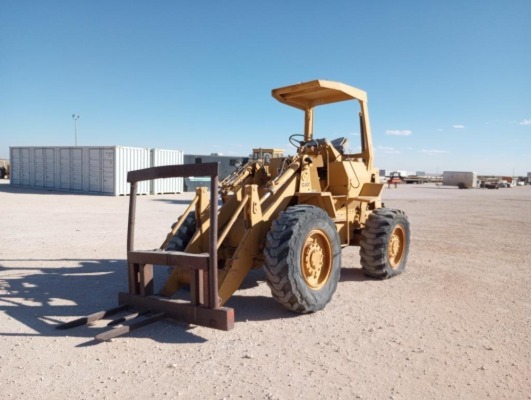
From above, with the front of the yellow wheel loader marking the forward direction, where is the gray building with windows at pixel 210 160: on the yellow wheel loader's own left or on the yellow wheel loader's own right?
on the yellow wheel loader's own right

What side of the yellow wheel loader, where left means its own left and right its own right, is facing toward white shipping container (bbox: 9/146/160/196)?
right

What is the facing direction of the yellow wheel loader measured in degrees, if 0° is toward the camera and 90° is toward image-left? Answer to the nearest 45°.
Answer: approximately 45°

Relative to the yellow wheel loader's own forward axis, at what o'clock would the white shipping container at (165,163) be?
The white shipping container is roughly at 4 o'clock from the yellow wheel loader.
